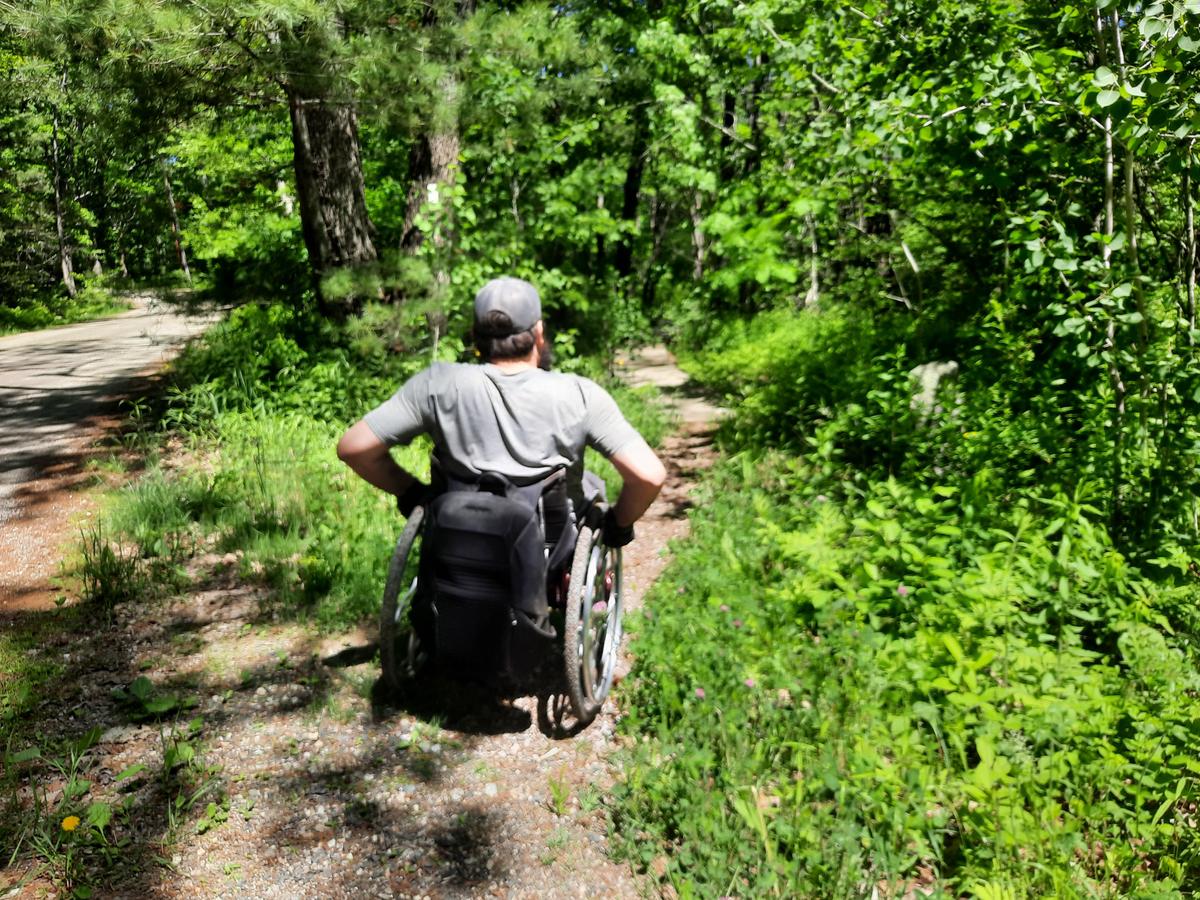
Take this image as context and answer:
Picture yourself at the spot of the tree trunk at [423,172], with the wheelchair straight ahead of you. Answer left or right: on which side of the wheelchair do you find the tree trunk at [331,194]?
right

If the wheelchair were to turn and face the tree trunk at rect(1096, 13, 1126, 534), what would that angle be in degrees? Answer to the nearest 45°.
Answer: approximately 45° to its right

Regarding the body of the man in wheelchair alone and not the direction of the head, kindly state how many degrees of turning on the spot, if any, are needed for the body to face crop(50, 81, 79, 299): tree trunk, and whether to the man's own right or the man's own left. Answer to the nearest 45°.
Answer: approximately 90° to the man's own left

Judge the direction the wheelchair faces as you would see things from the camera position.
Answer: facing away from the viewer and to the right of the viewer

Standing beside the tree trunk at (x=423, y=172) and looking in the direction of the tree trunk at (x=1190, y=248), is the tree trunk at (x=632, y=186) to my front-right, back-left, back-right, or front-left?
back-left

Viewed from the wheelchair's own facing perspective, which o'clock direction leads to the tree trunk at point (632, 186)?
The tree trunk is roughly at 11 o'clock from the wheelchair.

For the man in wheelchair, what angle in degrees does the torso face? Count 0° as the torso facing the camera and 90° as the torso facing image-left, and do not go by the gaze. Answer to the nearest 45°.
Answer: approximately 225°

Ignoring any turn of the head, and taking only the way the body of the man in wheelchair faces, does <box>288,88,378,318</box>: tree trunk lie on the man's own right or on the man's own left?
on the man's own left

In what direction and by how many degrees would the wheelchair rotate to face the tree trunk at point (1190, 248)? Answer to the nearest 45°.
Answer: approximately 45° to its right
